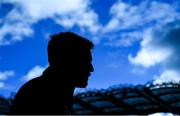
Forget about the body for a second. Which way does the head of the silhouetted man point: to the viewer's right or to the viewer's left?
to the viewer's right

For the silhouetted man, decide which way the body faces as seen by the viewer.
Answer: to the viewer's right

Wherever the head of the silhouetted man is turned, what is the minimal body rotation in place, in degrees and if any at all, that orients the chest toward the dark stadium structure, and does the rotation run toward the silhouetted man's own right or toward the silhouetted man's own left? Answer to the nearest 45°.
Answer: approximately 90° to the silhouetted man's own left
